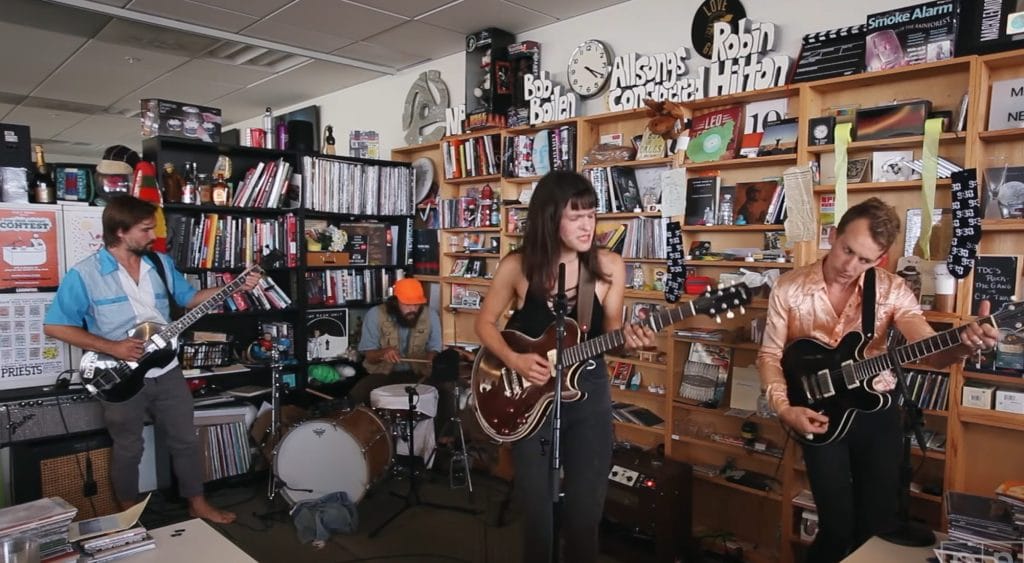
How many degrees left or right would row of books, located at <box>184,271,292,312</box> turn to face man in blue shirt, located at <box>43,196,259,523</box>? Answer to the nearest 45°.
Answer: approximately 45° to its right

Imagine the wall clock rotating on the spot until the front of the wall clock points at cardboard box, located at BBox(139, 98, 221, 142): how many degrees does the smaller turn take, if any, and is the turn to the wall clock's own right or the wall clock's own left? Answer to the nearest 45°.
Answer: approximately 45° to the wall clock's own right

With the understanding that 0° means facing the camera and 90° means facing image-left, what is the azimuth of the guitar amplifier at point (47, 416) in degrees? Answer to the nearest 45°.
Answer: approximately 315°
